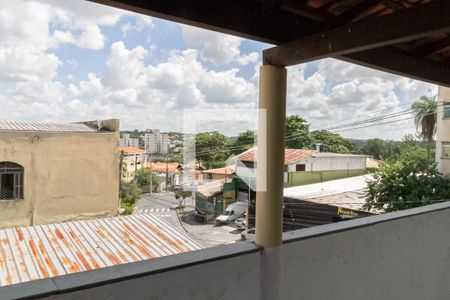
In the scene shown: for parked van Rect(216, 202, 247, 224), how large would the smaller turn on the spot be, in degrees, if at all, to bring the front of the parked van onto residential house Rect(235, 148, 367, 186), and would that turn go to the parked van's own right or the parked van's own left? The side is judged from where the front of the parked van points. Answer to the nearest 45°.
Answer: approximately 180°

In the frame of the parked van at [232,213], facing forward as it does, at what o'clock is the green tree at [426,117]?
The green tree is roughly at 6 o'clock from the parked van.

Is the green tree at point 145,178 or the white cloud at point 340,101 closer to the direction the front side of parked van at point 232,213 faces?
the green tree

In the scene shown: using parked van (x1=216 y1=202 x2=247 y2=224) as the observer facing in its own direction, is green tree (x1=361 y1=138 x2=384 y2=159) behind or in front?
behind

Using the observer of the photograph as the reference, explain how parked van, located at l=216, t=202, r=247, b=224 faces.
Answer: facing the viewer and to the left of the viewer
